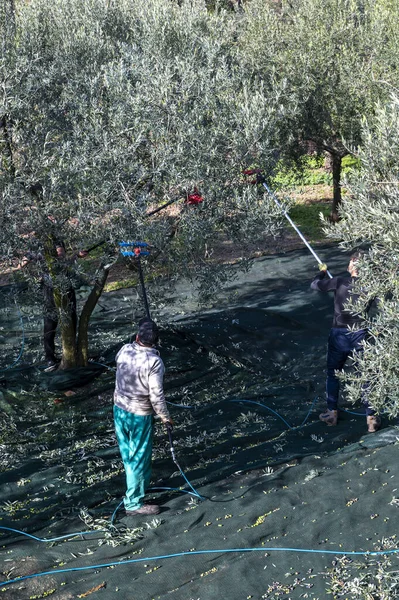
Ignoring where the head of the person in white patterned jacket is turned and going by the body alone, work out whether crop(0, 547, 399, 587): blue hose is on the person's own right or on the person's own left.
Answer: on the person's own right

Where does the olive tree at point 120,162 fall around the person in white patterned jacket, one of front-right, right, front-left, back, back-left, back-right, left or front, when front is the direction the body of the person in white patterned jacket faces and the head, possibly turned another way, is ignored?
front-left

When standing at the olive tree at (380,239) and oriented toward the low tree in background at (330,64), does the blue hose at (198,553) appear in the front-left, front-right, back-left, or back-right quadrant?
back-left

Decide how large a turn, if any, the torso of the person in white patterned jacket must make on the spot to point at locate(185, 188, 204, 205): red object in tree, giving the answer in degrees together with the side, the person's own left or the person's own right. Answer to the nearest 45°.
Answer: approximately 45° to the person's own left

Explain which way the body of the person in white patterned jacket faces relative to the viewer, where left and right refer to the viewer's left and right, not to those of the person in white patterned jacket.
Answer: facing away from the viewer and to the right of the viewer

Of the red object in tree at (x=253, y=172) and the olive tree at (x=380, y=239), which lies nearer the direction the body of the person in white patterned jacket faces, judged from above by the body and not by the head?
the red object in tree

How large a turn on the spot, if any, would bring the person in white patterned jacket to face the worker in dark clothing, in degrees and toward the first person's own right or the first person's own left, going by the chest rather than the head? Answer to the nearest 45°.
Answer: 0° — they already face them
